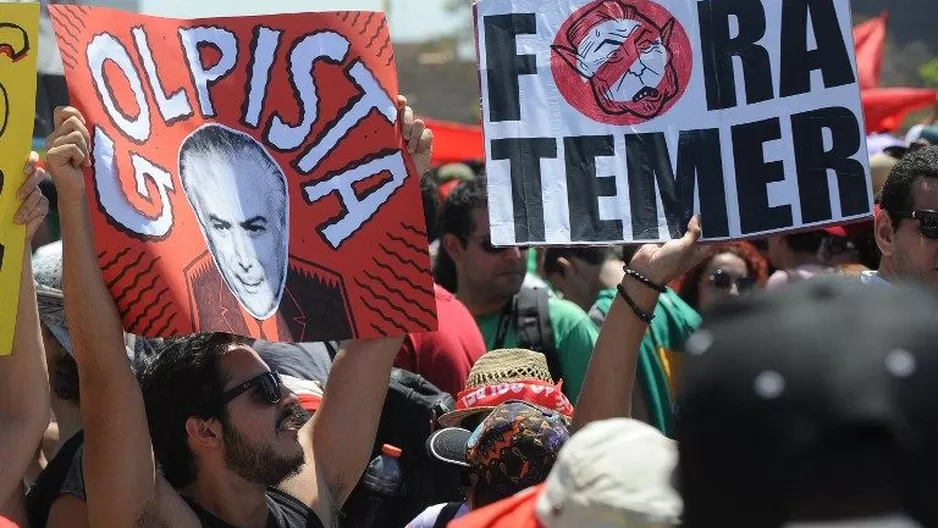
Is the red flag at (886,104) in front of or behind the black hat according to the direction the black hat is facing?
in front

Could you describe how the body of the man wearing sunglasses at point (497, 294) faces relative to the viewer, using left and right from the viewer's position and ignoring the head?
facing the viewer and to the right of the viewer

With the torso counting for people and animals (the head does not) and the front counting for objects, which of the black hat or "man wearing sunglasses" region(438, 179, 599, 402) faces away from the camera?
the black hat

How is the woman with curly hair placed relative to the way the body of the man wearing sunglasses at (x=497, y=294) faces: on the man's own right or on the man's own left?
on the man's own left

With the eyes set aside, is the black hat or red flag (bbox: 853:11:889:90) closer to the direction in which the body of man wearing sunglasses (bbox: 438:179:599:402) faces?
the black hat

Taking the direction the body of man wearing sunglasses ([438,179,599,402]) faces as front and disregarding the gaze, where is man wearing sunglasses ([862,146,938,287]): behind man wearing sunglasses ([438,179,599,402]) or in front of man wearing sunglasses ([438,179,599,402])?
in front

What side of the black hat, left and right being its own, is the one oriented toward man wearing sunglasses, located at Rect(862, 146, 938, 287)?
front

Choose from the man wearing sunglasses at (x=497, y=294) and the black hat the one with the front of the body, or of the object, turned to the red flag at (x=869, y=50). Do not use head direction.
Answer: the black hat

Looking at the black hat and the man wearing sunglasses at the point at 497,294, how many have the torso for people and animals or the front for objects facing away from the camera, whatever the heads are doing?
1

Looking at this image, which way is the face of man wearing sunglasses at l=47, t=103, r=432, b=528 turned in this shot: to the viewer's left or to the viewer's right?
to the viewer's right

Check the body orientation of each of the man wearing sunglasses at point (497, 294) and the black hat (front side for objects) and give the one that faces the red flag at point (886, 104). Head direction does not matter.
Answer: the black hat

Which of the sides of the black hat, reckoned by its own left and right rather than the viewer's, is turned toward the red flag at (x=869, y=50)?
front

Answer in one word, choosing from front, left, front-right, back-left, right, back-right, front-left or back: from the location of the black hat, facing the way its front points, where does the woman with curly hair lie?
front

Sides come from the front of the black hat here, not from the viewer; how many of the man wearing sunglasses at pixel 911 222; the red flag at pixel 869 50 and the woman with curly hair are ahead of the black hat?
3

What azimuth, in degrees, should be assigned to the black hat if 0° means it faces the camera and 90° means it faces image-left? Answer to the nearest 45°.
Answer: approximately 180°
